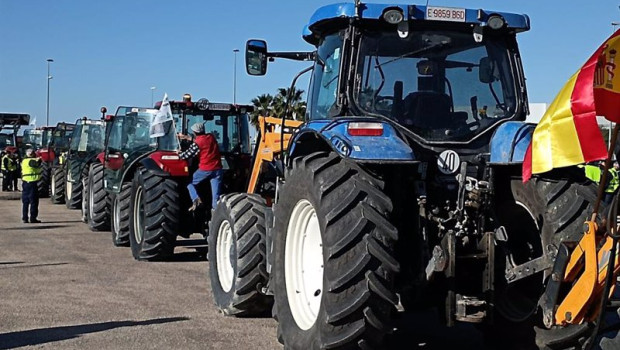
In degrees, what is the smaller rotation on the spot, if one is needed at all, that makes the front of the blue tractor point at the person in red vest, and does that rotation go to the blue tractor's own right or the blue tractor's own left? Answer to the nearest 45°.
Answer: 0° — it already faces them

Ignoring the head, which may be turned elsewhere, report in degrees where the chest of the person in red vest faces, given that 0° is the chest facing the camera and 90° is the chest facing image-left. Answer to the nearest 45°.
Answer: approximately 135°

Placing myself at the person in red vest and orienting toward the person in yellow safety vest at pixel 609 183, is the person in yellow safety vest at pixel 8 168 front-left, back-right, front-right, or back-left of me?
back-left

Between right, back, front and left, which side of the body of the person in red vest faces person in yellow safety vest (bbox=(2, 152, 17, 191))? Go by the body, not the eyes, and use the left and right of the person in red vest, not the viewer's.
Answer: front

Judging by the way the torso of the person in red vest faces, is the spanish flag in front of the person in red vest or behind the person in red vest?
behind

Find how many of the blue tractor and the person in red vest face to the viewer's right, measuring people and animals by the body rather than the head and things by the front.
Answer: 0

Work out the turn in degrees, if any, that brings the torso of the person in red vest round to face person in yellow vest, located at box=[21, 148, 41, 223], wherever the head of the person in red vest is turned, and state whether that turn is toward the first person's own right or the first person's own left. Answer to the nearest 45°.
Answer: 0° — they already face them

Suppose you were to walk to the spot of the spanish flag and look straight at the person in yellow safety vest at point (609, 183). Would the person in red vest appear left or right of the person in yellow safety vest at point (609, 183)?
left

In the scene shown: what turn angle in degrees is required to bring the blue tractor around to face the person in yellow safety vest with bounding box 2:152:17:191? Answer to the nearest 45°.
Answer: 0° — it already faces them
